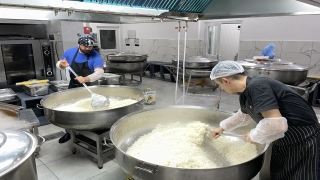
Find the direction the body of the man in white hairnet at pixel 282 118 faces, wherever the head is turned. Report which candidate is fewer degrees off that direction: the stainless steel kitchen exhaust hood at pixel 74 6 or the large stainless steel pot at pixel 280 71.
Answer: the stainless steel kitchen exhaust hood

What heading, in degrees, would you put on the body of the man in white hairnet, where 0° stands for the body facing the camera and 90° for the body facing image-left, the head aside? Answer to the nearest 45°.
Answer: approximately 90°

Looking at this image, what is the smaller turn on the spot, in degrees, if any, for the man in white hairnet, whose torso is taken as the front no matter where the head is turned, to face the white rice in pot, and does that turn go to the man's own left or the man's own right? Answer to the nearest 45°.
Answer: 0° — they already face it

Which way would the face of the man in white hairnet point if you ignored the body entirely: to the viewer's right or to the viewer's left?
to the viewer's left

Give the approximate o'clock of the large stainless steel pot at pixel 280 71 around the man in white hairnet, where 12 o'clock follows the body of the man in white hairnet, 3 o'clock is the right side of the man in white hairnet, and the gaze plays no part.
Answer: The large stainless steel pot is roughly at 3 o'clock from the man in white hairnet.

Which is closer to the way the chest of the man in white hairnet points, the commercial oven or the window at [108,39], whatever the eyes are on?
the commercial oven
